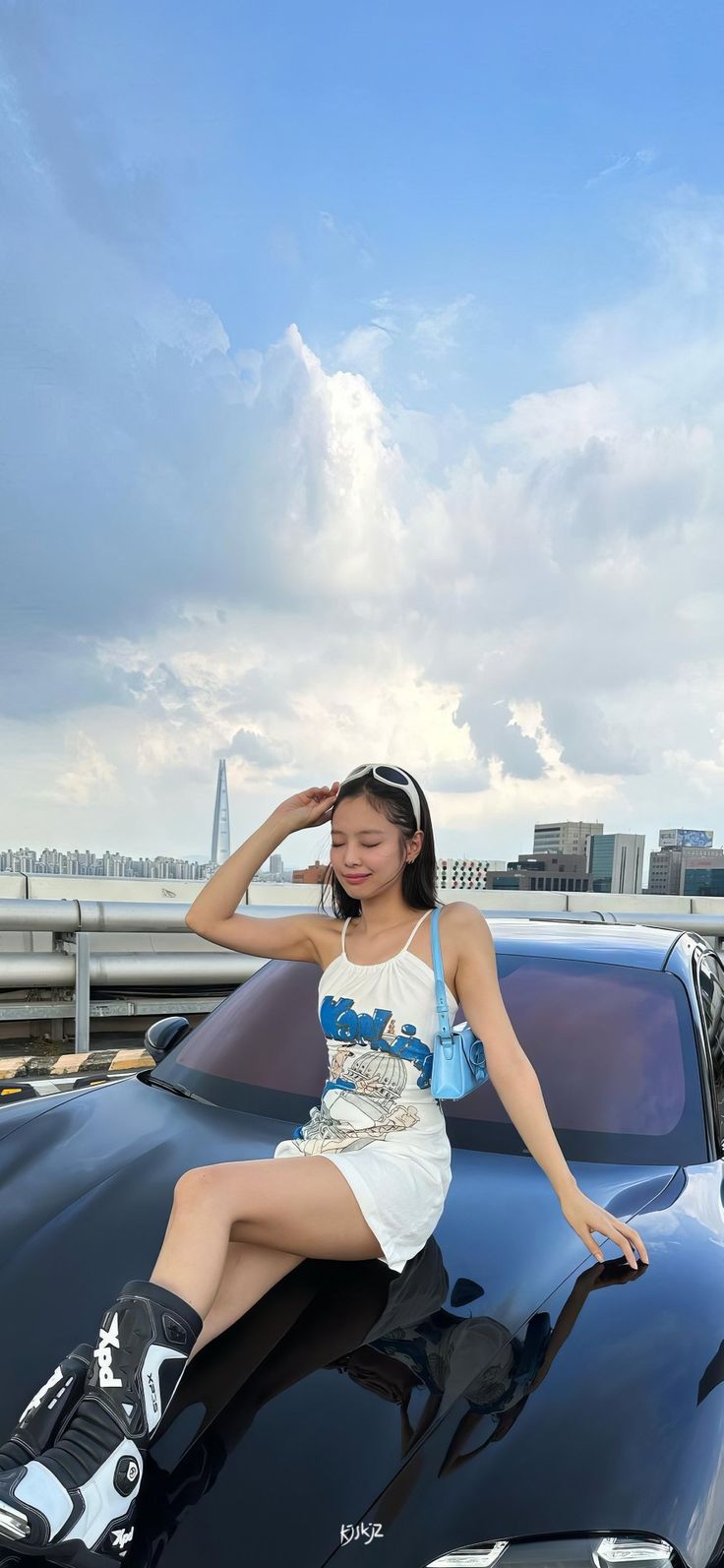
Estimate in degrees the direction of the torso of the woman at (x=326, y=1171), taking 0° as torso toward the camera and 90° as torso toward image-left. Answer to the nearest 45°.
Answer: approximately 45°

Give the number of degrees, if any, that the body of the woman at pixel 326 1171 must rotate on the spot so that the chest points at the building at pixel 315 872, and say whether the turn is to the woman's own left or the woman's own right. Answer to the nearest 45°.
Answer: approximately 135° to the woman's own right

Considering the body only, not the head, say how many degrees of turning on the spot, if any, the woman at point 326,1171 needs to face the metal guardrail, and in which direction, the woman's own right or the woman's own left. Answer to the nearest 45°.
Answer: approximately 135° to the woman's own right

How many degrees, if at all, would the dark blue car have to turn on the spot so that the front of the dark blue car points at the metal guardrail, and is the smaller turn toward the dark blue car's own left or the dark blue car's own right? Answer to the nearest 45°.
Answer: approximately 135° to the dark blue car's own right

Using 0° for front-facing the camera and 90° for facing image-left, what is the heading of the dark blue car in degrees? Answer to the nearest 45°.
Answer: approximately 45°
